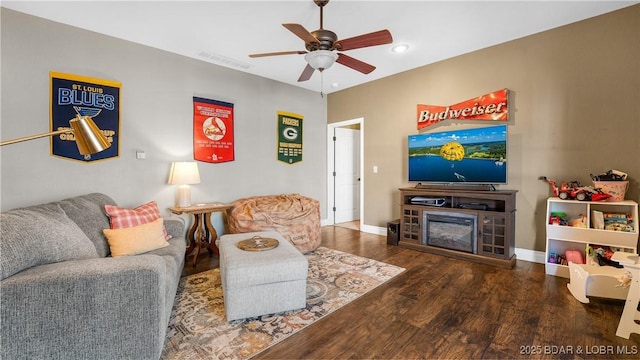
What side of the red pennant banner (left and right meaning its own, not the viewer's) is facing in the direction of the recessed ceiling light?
front

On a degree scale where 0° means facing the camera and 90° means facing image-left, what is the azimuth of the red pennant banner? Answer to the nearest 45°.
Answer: approximately 315°

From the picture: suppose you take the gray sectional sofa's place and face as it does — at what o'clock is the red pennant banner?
The red pennant banner is roughly at 10 o'clock from the gray sectional sofa.

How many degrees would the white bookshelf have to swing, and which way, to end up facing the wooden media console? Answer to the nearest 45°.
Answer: approximately 90° to its right

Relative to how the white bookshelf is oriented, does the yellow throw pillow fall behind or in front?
in front

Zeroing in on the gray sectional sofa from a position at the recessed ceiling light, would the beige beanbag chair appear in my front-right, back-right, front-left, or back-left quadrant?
front-right

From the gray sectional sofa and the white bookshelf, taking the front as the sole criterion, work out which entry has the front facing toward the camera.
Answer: the white bookshelf

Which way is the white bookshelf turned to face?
toward the camera

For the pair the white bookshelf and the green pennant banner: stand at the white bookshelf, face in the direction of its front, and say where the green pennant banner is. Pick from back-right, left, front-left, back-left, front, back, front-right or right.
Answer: right

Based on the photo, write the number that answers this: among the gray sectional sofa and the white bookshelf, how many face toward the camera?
1

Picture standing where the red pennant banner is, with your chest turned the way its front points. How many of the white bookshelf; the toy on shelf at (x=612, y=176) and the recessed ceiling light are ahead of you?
3

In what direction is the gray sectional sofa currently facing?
to the viewer's right
